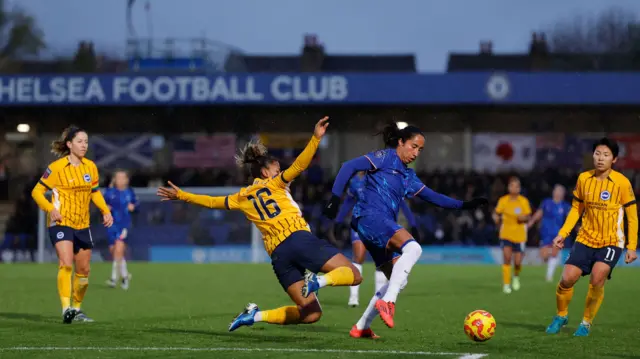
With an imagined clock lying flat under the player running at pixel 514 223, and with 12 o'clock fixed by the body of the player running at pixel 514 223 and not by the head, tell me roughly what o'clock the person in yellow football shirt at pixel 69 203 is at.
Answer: the person in yellow football shirt at pixel 69 203 is roughly at 1 o'clock from the player running at pixel 514 223.

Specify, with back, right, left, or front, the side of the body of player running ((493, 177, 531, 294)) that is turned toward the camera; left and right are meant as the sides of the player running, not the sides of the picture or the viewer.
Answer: front

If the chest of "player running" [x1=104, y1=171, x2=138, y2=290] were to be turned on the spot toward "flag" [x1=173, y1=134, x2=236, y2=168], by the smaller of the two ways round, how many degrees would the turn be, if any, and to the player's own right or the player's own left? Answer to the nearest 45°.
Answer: approximately 180°

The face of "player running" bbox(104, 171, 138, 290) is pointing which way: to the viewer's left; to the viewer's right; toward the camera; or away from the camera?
toward the camera

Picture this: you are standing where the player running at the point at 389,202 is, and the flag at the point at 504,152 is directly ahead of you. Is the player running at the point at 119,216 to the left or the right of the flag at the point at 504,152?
left

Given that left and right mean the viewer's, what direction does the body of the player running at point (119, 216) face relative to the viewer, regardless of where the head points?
facing the viewer

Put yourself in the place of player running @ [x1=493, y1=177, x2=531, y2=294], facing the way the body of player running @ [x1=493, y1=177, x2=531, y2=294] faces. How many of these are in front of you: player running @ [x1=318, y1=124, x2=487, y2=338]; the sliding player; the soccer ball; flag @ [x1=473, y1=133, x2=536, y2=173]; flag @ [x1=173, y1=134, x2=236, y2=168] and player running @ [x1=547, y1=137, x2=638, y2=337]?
4

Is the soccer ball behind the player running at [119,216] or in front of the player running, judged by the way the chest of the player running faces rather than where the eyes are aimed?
in front

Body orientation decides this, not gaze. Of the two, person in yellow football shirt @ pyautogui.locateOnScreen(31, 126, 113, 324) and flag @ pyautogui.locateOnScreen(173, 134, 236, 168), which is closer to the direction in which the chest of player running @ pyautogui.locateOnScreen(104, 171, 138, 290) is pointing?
the person in yellow football shirt

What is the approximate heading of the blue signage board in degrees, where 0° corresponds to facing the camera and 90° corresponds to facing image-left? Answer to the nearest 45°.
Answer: approximately 0°

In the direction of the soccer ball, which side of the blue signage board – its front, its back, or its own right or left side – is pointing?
front

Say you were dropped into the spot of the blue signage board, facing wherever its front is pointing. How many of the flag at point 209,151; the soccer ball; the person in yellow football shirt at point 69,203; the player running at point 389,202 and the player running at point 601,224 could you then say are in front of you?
4

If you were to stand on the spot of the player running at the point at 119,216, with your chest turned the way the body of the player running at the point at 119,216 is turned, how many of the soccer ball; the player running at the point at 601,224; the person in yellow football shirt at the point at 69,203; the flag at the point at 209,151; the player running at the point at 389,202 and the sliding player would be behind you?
1

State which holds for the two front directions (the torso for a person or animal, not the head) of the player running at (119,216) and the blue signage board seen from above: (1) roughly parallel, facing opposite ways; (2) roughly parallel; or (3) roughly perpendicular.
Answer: roughly parallel
